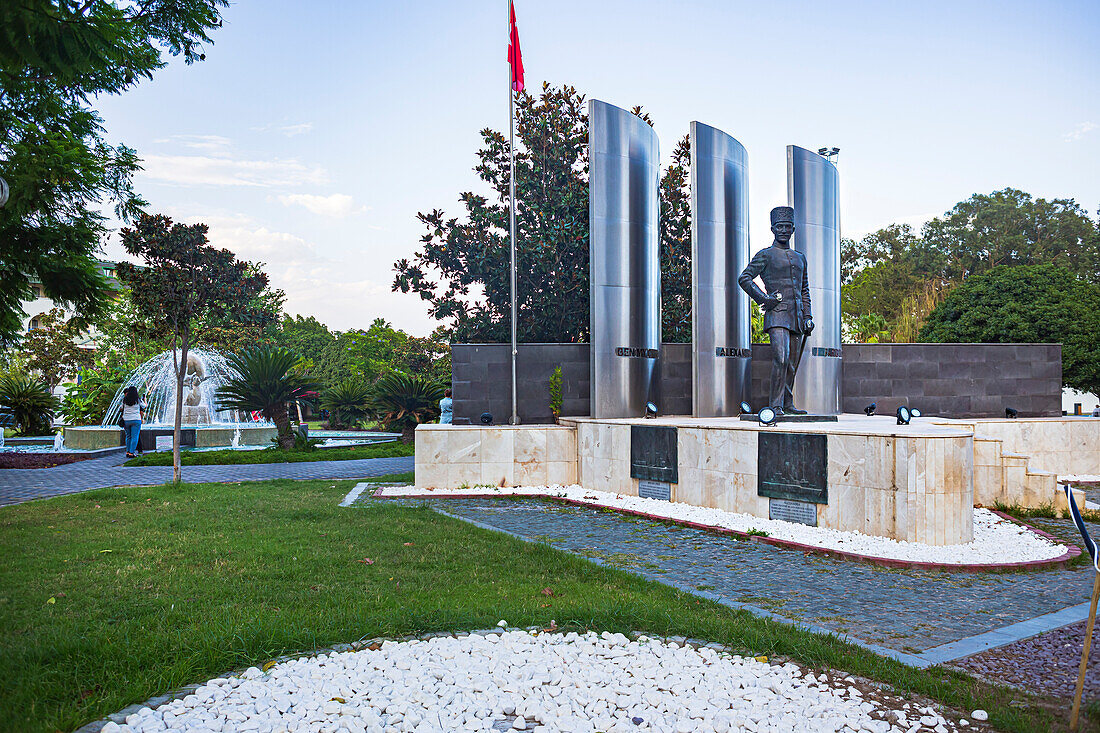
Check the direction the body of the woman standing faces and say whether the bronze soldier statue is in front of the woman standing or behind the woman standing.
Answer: behind

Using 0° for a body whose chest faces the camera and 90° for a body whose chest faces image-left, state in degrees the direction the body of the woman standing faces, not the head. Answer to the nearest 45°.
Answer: approximately 180°

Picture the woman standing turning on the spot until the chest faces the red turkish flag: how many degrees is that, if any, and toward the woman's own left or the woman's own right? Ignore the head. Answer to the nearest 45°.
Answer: approximately 135° to the woman's own right

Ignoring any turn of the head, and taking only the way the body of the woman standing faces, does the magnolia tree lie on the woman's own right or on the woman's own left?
on the woman's own right

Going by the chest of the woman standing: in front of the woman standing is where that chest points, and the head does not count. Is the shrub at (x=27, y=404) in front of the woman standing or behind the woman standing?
in front

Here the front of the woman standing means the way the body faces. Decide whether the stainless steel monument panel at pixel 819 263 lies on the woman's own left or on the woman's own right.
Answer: on the woman's own right

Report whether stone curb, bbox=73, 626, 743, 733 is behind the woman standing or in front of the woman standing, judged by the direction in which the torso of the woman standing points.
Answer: behind
